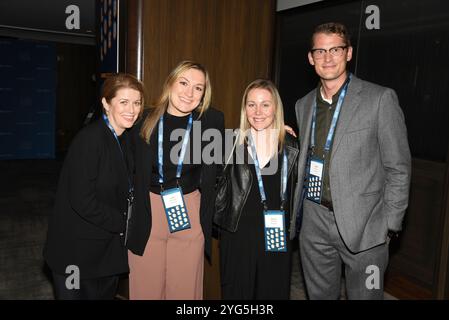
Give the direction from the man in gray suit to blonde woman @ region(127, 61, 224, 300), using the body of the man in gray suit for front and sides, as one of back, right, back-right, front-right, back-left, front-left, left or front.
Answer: front-right

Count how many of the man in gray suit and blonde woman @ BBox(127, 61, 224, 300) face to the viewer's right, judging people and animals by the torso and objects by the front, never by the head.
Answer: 0

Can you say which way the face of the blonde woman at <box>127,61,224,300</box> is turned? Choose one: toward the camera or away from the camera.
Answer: toward the camera

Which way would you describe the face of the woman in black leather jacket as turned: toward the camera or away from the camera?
toward the camera

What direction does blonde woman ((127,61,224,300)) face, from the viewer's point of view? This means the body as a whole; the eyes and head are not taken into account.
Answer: toward the camera

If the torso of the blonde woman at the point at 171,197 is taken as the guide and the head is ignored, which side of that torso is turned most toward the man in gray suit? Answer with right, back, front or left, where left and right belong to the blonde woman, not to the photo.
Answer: left

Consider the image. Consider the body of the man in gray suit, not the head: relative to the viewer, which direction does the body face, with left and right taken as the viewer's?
facing the viewer and to the left of the viewer
